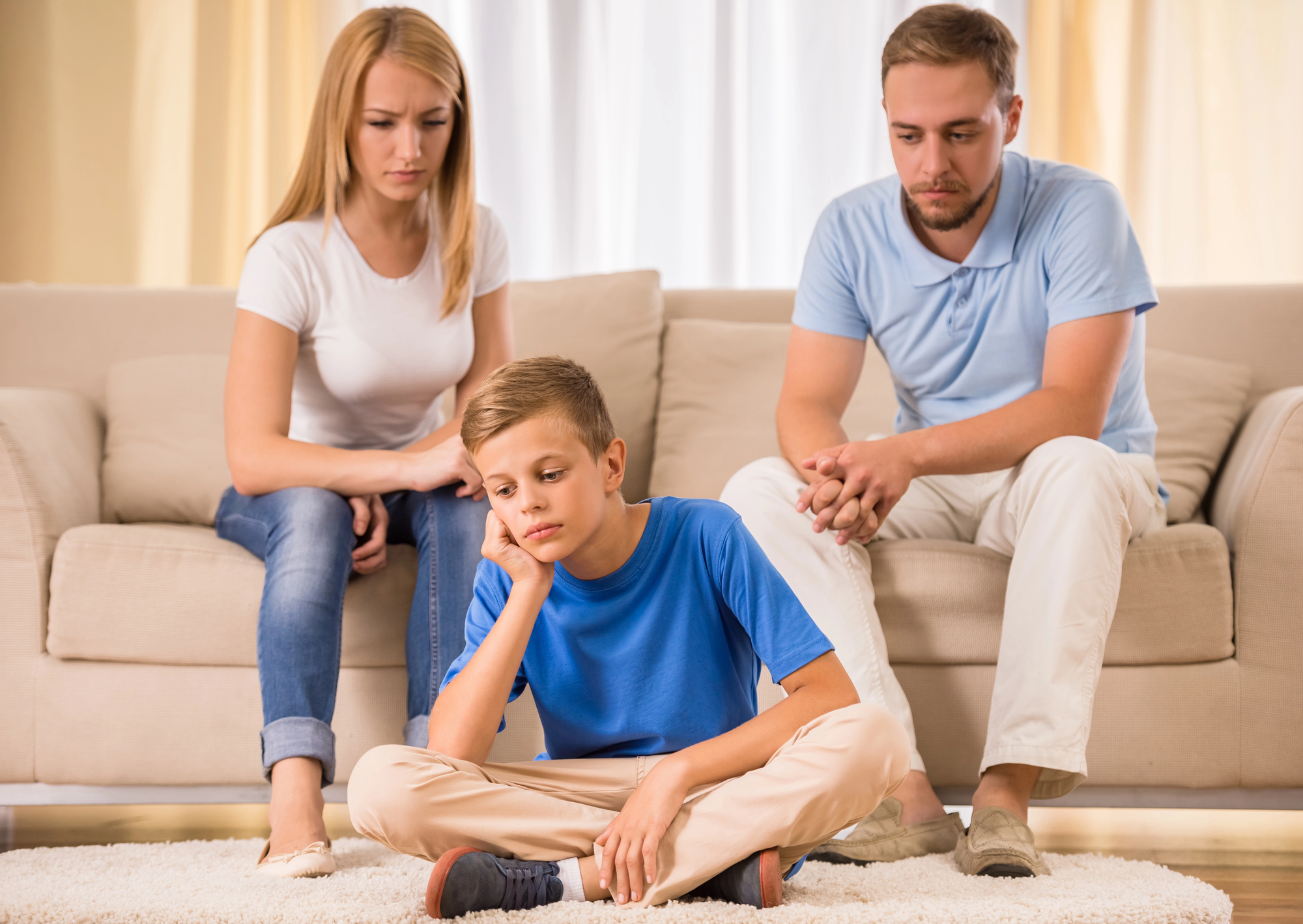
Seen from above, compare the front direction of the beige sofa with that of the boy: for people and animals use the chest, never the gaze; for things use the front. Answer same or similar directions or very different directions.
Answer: same or similar directions

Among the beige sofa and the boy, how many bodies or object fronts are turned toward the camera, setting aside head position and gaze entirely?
2

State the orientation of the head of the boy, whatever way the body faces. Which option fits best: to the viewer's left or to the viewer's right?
to the viewer's left

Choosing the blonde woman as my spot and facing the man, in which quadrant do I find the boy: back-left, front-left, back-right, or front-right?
front-right

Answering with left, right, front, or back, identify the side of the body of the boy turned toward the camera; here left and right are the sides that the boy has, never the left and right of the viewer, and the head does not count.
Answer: front

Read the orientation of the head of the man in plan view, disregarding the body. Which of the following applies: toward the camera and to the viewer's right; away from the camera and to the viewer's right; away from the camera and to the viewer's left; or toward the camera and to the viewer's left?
toward the camera and to the viewer's left
